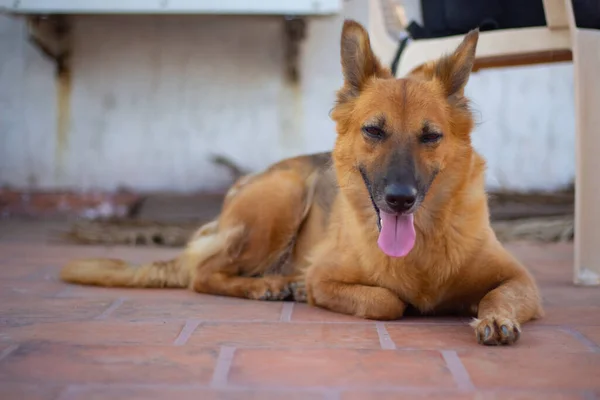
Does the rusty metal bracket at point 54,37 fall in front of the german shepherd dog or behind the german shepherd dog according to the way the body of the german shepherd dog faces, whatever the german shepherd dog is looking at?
behind

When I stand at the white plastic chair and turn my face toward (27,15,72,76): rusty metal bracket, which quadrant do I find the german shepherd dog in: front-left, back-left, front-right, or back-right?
front-left

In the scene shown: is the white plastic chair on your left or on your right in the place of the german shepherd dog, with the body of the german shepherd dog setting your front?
on your left

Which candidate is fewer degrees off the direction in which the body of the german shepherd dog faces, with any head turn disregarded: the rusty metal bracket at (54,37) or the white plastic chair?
the white plastic chair
